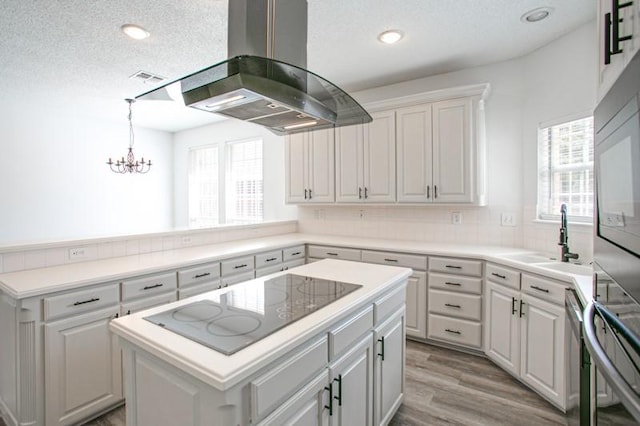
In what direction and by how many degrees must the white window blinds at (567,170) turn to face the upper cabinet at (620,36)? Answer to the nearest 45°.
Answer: approximately 45° to its left

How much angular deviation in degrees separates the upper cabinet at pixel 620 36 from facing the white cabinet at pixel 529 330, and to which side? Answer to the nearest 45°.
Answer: approximately 90° to its right

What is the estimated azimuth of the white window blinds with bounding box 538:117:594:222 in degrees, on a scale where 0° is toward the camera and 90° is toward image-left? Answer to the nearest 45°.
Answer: approximately 45°

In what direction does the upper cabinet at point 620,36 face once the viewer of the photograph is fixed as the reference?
facing to the left of the viewer

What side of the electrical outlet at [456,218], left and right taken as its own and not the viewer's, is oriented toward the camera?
front

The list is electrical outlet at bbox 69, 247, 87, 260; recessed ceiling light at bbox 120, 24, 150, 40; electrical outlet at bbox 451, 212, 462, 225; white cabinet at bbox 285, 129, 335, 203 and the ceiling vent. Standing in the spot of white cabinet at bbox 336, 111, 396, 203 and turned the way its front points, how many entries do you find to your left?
1

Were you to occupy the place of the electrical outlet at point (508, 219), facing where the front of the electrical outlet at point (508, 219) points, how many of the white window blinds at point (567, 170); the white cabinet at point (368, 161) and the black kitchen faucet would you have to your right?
1

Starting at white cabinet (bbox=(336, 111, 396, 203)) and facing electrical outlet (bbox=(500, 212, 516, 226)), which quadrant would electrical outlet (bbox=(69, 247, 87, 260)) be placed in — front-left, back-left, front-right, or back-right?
back-right

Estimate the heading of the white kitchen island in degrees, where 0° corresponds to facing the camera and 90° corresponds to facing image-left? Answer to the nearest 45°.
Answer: approximately 315°

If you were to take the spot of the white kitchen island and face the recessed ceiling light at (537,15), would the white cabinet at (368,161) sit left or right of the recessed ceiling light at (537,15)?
left

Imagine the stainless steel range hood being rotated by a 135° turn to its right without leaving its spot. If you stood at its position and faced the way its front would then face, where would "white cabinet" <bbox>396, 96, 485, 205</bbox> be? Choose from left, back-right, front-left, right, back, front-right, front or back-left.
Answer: back-right

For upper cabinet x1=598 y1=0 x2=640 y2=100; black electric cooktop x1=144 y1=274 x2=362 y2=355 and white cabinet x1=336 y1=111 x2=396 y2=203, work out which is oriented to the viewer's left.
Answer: the upper cabinet

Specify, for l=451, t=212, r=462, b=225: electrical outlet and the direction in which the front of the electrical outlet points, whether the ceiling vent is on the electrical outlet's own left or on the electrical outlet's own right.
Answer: on the electrical outlet's own right

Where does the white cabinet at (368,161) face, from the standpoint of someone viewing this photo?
facing the viewer

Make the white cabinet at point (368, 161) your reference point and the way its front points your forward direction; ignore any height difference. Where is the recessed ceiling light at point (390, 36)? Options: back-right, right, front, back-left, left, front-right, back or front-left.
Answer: front
